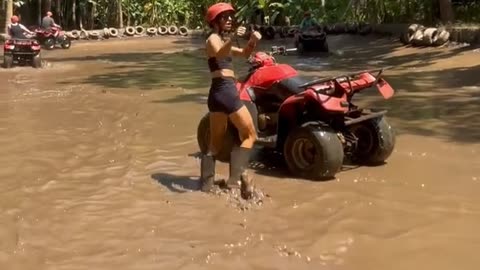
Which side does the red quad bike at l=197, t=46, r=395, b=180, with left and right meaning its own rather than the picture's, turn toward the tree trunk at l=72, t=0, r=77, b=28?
front

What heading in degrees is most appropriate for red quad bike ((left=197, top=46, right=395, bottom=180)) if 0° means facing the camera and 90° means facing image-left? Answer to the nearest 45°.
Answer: approximately 135°

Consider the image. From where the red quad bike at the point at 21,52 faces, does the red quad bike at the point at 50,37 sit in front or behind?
in front

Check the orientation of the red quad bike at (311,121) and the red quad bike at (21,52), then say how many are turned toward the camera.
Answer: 0
